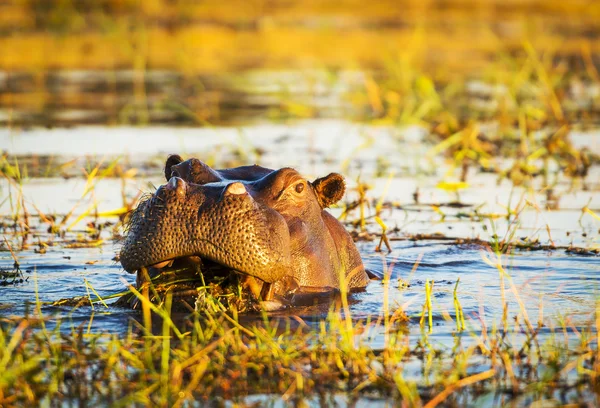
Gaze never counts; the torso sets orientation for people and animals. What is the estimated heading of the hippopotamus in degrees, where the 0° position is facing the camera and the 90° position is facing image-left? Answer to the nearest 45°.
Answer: approximately 45°
